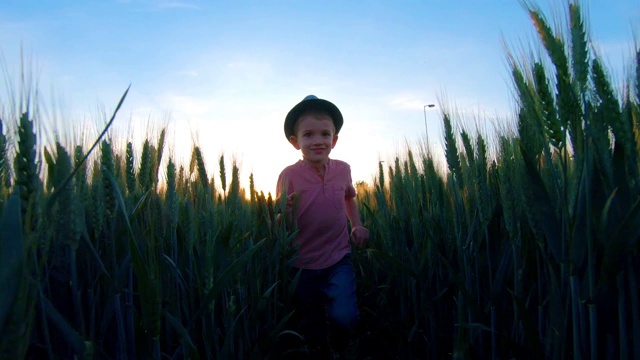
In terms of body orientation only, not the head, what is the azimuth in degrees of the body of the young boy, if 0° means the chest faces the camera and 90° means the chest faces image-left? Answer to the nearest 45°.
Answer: approximately 0°
